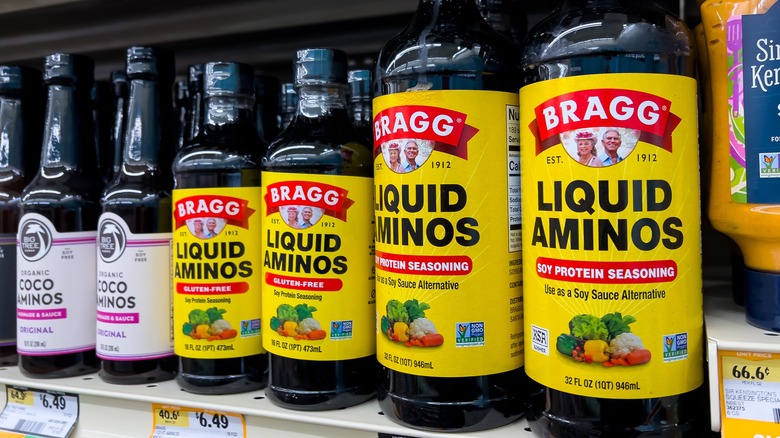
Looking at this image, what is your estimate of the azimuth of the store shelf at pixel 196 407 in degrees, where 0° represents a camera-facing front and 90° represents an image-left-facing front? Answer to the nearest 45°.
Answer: approximately 45°

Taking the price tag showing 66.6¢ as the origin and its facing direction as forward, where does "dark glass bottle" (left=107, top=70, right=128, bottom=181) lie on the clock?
The dark glass bottle is roughly at 3 o'clock from the price tag showing 66.6¢.

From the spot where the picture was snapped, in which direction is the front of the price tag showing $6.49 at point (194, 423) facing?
facing the viewer and to the left of the viewer

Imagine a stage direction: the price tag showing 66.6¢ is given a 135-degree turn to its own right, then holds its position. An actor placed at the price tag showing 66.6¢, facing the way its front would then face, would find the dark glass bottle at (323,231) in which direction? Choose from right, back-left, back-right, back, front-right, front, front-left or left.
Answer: front-left

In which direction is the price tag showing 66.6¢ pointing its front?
toward the camera

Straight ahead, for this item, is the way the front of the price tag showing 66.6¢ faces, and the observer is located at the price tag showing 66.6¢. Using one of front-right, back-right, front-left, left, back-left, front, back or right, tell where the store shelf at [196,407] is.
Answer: right
